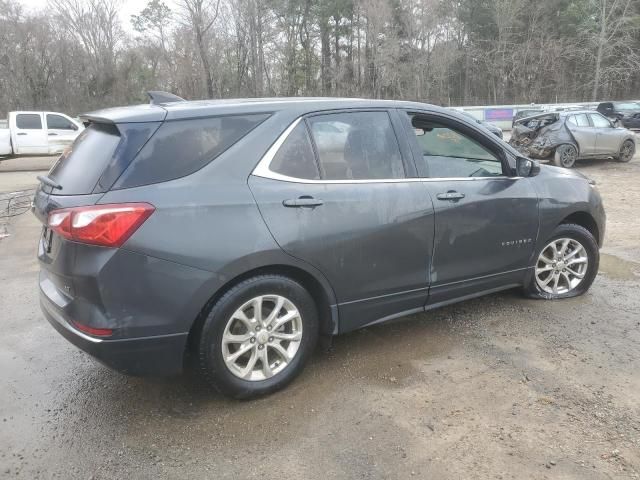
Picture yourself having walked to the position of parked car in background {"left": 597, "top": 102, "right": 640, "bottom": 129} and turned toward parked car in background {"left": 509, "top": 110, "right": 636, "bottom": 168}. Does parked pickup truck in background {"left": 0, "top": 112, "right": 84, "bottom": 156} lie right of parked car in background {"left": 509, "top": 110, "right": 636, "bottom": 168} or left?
right

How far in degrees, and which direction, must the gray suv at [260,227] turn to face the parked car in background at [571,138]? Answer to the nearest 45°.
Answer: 0° — it already faces it

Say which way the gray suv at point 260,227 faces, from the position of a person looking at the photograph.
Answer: facing away from the viewer and to the right of the viewer

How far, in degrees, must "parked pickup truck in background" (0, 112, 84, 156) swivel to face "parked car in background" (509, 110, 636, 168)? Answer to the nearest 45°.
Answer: approximately 45° to its right

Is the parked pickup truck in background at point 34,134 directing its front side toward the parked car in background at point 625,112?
yes

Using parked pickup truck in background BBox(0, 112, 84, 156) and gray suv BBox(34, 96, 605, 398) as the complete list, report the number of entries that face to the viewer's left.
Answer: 0

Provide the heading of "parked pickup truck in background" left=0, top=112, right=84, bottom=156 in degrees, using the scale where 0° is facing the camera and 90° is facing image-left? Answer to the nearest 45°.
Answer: approximately 270°

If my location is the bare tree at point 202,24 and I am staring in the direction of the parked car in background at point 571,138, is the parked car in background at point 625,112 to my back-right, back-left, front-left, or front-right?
front-left

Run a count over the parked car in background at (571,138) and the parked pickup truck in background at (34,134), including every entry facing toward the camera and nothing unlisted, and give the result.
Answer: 0

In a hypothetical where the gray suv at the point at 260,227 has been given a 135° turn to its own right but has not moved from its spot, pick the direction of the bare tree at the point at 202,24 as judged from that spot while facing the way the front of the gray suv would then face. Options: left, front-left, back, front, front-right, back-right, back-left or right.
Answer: back

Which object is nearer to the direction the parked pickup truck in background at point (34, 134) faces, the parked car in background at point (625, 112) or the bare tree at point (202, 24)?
the parked car in background

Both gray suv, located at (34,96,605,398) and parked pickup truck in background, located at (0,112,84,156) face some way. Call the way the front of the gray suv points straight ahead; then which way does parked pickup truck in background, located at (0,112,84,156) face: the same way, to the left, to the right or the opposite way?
the same way
